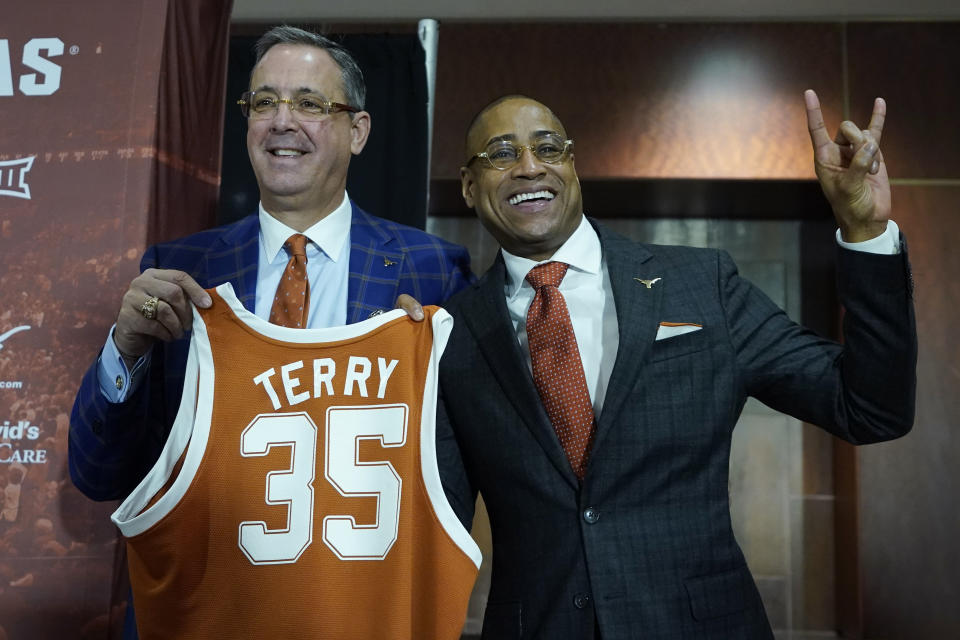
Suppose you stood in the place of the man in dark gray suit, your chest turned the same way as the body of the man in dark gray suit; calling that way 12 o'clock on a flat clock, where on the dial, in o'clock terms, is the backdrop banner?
The backdrop banner is roughly at 3 o'clock from the man in dark gray suit.

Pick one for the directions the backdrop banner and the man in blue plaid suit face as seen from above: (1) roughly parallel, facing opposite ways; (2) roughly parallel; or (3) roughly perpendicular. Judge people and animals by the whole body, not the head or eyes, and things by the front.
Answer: roughly parallel

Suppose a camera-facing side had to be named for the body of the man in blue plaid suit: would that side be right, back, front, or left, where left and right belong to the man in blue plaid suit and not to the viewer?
front

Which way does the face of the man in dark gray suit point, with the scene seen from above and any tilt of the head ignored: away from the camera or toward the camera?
toward the camera

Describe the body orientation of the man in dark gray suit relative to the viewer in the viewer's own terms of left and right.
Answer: facing the viewer

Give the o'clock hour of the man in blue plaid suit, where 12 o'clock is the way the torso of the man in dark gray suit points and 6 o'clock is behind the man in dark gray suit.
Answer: The man in blue plaid suit is roughly at 3 o'clock from the man in dark gray suit.

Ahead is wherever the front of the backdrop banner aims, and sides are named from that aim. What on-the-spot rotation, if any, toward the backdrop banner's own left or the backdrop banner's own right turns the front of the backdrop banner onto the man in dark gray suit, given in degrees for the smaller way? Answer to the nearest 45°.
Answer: approximately 45° to the backdrop banner's own left

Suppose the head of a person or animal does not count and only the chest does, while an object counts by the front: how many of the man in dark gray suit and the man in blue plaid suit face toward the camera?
2
